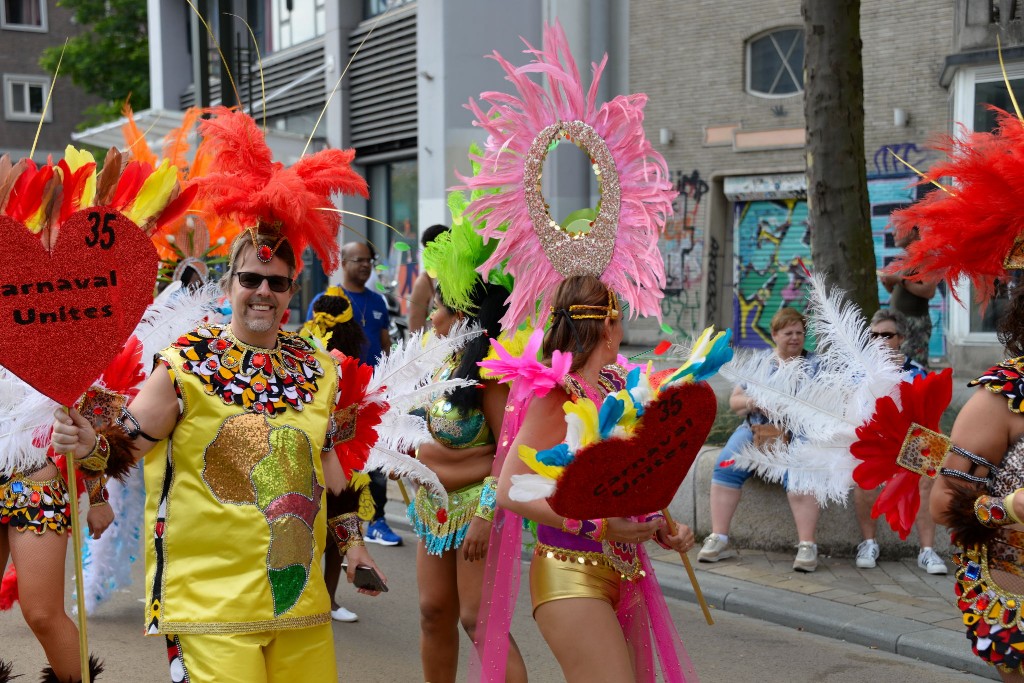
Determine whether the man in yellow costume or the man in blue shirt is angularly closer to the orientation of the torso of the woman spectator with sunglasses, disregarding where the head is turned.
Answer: the man in yellow costume

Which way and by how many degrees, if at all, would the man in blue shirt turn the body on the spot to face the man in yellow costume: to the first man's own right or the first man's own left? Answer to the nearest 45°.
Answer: approximately 45° to the first man's own right

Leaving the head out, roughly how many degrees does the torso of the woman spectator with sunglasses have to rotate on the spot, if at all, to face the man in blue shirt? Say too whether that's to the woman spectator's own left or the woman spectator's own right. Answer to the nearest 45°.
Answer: approximately 90° to the woman spectator's own right
